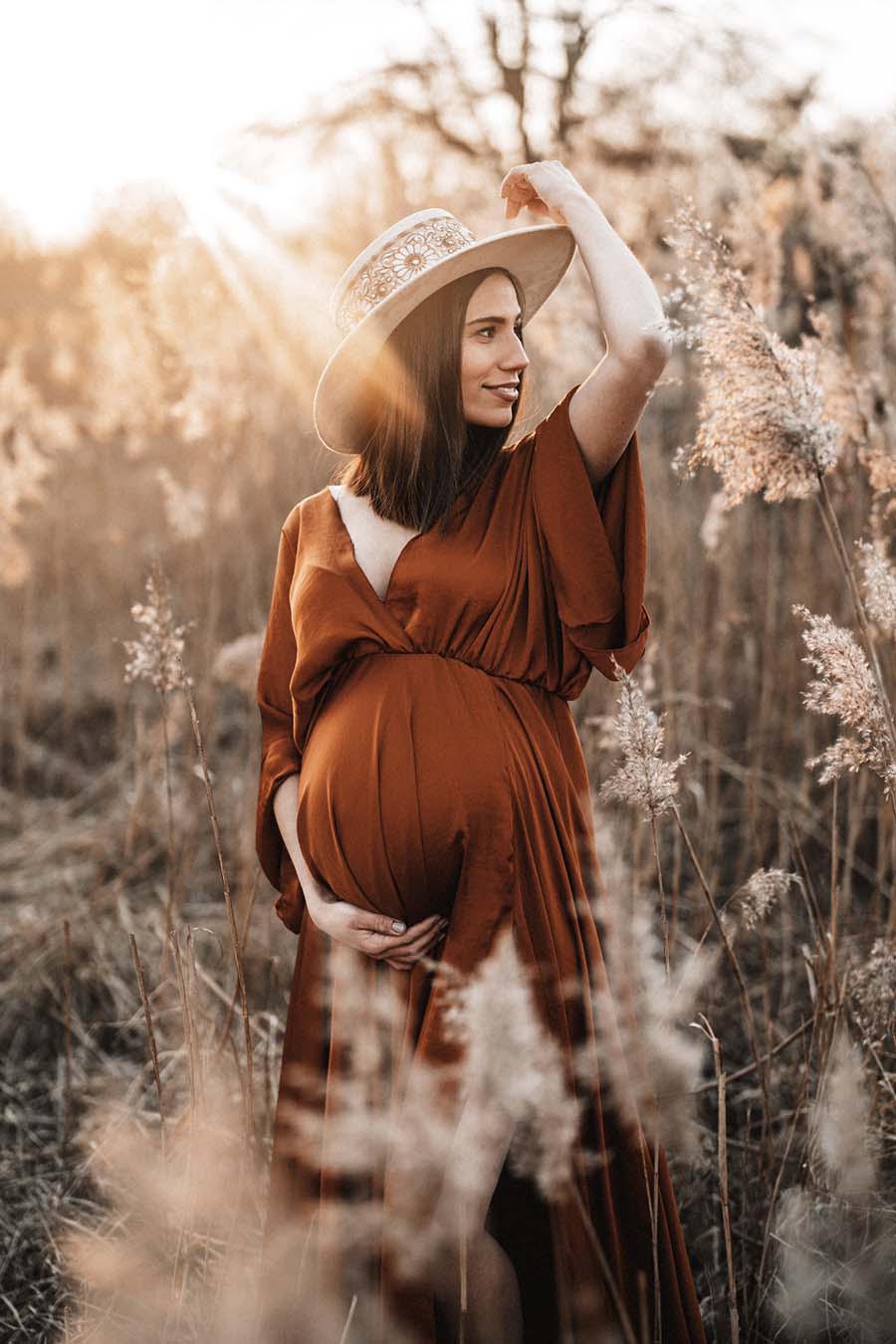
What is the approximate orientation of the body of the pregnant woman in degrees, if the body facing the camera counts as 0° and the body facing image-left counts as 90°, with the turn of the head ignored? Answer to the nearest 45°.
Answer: approximately 45°
